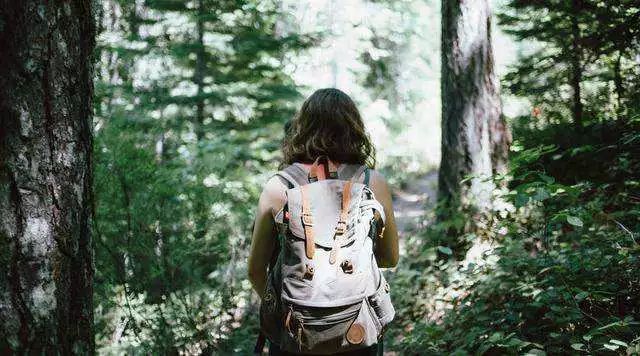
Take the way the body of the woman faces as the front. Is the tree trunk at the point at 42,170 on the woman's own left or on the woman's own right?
on the woman's own left

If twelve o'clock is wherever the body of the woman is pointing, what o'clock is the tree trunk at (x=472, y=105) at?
The tree trunk is roughly at 1 o'clock from the woman.

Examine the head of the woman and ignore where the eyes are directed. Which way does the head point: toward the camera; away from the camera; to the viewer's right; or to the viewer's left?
away from the camera

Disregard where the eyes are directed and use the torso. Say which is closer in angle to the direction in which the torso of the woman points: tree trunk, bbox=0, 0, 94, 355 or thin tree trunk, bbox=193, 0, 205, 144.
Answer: the thin tree trunk

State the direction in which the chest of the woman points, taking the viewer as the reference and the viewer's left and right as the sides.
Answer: facing away from the viewer
